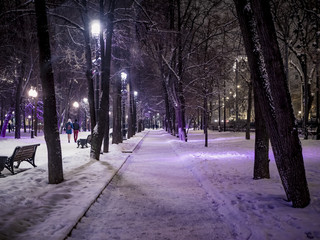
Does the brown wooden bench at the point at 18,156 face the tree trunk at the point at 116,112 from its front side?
no

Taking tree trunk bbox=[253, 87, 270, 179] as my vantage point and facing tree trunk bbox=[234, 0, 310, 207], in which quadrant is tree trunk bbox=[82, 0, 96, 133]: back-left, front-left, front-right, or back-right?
back-right

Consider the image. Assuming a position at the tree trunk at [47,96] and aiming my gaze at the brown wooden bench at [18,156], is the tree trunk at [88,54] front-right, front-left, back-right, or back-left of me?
front-right
